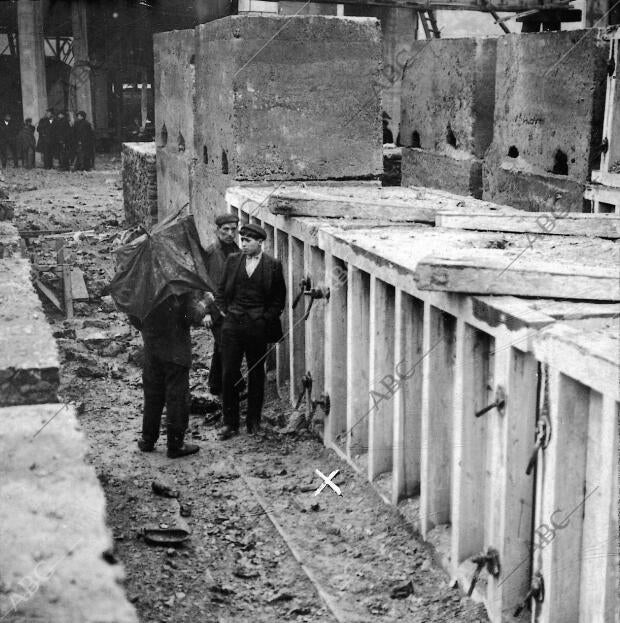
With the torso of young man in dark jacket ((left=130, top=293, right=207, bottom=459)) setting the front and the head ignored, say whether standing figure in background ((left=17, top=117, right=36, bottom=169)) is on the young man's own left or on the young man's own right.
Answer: on the young man's own left

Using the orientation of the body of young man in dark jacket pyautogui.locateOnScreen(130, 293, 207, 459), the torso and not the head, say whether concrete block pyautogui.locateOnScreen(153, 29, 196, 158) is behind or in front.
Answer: in front

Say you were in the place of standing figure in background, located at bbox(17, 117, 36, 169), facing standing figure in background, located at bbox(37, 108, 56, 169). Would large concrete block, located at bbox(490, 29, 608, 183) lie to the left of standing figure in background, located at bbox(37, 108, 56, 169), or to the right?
right

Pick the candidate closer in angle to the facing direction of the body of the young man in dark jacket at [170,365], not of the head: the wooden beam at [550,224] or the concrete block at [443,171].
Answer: the concrete block

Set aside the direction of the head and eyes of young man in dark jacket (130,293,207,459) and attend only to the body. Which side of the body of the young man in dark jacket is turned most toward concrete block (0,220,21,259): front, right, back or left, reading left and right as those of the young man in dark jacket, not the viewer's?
left

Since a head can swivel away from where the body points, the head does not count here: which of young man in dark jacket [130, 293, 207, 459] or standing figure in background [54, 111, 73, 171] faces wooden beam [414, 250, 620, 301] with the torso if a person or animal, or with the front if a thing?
the standing figure in background

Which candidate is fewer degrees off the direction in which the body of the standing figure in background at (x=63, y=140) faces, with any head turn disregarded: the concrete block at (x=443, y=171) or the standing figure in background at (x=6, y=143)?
the concrete block

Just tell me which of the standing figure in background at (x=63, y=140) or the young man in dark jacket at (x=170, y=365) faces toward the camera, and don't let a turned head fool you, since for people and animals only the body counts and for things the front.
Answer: the standing figure in background

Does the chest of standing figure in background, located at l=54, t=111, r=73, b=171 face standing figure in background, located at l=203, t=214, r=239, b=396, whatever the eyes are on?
yes

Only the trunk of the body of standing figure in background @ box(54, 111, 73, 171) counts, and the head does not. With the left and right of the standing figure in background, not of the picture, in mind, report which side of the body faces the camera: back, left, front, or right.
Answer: front

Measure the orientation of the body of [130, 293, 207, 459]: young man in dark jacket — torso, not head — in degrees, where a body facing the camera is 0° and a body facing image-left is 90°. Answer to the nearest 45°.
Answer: approximately 225°

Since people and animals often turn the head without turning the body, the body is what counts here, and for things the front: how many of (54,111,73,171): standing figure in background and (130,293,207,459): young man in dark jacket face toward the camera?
1

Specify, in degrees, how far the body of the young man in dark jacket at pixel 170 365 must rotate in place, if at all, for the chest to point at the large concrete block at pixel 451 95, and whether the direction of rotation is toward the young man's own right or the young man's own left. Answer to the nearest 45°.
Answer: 0° — they already face it

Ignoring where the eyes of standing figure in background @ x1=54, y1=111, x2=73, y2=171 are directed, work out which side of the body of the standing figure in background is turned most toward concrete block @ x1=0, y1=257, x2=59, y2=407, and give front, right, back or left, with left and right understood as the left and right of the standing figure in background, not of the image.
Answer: front

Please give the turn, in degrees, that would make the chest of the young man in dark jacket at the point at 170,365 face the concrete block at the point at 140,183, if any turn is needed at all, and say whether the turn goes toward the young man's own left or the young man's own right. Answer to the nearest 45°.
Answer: approximately 45° to the young man's own left

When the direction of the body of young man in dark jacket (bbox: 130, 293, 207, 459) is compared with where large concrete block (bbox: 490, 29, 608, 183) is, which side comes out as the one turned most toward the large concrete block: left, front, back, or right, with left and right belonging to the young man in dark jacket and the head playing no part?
front
